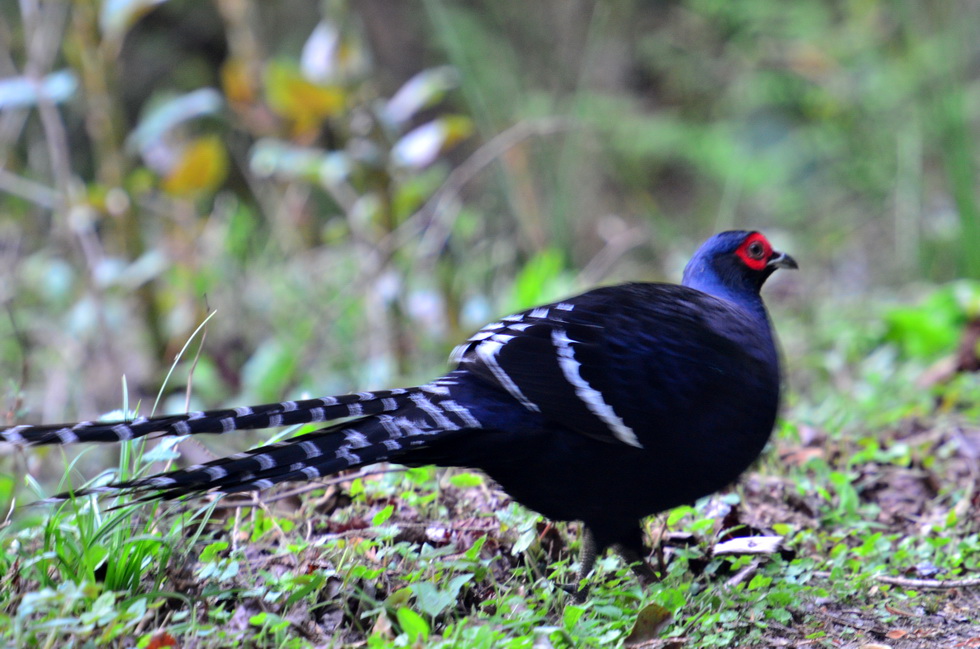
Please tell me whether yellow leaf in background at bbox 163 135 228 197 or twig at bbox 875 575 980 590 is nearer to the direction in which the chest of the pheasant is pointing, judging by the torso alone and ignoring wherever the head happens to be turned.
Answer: the twig

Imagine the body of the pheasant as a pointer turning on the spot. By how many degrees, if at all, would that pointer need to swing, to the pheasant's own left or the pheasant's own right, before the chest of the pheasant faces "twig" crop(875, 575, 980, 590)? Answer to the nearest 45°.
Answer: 0° — it already faces it

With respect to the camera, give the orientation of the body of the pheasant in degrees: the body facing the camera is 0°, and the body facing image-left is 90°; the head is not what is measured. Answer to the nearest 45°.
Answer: approximately 270°

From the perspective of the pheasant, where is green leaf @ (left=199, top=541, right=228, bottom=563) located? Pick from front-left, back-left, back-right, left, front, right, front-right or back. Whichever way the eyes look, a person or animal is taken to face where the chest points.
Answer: back

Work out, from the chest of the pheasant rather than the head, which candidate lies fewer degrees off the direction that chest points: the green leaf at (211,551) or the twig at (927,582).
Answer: the twig

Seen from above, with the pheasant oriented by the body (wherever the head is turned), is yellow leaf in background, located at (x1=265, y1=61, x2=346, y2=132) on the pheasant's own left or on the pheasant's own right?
on the pheasant's own left
